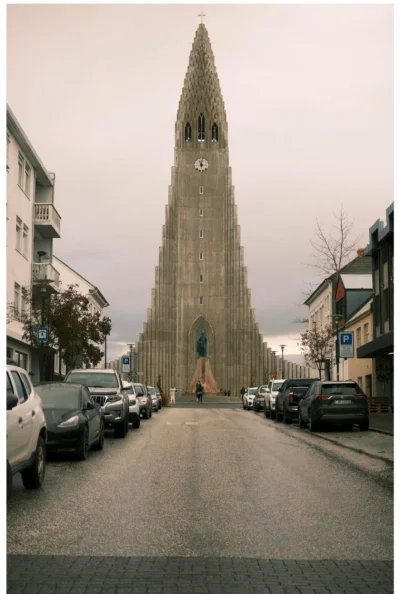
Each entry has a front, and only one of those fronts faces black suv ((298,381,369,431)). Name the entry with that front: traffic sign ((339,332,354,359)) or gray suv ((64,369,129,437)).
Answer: the traffic sign

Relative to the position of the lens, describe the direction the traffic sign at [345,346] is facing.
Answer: facing the viewer

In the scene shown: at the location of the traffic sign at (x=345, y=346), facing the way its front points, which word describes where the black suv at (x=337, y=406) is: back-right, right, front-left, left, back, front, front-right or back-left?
front

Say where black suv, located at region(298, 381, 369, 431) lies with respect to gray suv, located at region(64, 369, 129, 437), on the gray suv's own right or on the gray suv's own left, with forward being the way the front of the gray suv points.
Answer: on the gray suv's own left

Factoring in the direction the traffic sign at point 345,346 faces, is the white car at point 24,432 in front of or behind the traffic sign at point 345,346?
in front

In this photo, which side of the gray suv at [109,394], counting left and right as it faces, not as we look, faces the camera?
front

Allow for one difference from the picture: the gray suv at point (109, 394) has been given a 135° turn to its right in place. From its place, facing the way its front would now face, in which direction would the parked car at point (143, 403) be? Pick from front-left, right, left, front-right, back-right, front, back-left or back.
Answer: front-right

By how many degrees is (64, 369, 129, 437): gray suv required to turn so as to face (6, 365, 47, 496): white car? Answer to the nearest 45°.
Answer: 0° — it already faces it

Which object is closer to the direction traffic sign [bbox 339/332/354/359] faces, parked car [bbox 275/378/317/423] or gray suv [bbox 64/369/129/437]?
the gray suv

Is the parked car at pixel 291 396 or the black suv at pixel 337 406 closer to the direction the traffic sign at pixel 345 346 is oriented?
the black suv

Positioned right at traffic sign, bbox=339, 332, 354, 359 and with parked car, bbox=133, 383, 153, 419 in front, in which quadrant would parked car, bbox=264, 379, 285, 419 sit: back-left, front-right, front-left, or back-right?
front-right

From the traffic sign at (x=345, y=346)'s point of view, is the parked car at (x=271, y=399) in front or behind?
behind
